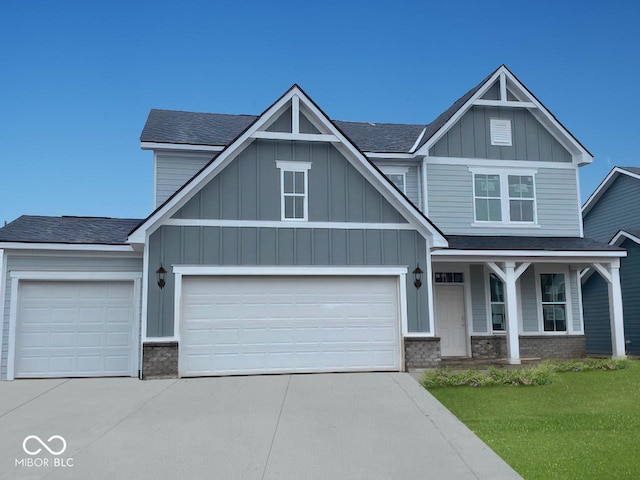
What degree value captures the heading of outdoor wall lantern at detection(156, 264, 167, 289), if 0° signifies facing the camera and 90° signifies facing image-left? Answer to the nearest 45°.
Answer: approximately 0°

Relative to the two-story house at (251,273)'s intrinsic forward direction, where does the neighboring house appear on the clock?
The neighboring house is roughly at 8 o'clock from the two-story house.

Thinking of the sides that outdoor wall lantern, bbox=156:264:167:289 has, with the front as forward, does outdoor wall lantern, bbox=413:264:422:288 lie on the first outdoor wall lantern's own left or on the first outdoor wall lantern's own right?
on the first outdoor wall lantern's own left

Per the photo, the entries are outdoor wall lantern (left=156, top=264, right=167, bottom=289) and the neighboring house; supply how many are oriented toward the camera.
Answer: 2

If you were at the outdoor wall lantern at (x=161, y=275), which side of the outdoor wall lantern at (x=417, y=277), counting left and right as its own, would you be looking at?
right

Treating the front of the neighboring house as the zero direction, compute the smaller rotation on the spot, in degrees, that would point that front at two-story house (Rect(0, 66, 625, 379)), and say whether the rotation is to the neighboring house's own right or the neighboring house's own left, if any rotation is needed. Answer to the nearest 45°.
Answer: approximately 45° to the neighboring house's own right

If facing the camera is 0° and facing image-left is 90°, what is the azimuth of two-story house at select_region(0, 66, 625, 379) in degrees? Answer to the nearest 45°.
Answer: approximately 0°
